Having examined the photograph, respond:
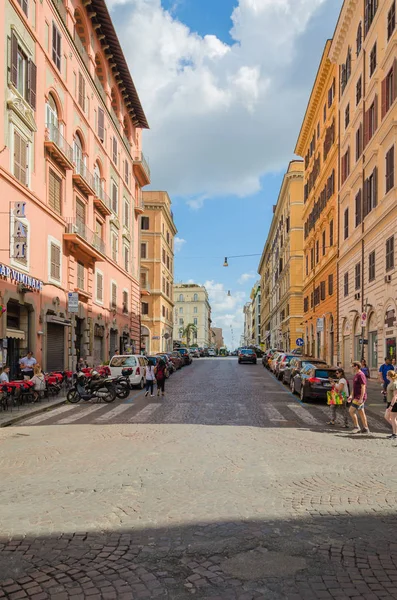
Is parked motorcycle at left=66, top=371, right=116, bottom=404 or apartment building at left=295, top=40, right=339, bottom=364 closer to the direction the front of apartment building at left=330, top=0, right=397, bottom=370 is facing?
the parked motorcycle

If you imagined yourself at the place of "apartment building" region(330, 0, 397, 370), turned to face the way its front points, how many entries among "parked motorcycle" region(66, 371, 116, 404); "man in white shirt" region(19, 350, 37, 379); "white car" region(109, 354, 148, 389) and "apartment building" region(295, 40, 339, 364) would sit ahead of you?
3

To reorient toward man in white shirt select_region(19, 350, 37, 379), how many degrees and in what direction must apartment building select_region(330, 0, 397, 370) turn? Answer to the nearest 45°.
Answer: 0° — it already faces them

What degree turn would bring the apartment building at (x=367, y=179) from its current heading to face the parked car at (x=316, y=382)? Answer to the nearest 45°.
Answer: approximately 45° to its left

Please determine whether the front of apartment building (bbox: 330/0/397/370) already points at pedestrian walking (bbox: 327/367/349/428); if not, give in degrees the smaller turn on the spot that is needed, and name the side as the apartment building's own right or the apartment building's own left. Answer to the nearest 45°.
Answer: approximately 45° to the apartment building's own left

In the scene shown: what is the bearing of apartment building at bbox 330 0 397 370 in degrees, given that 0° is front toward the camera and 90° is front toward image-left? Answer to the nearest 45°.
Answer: approximately 45°

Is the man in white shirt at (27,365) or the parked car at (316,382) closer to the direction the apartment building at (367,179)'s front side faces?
the man in white shirt

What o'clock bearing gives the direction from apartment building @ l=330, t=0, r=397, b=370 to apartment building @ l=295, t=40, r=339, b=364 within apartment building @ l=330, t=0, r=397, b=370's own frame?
apartment building @ l=295, t=40, r=339, b=364 is roughly at 4 o'clock from apartment building @ l=330, t=0, r=397, b=370.

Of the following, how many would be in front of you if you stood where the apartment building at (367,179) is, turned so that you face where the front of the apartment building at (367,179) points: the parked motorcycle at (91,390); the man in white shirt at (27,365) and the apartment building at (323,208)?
2

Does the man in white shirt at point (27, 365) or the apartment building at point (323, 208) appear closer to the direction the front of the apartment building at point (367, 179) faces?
the man in white shirt
